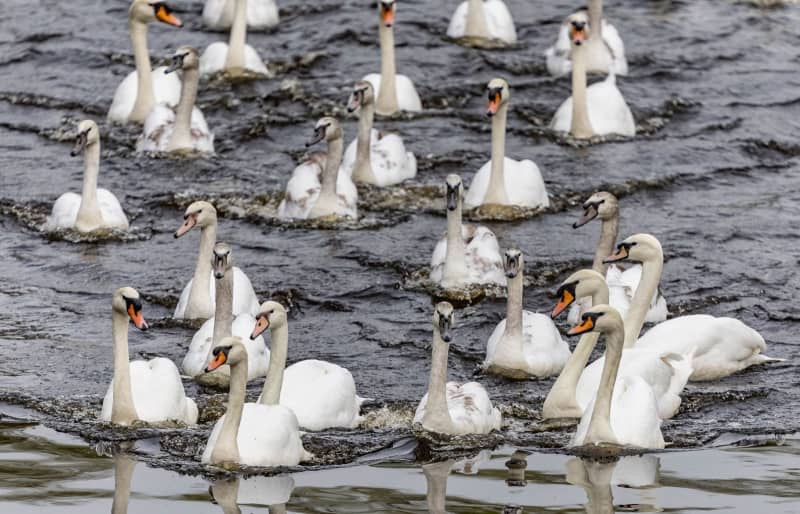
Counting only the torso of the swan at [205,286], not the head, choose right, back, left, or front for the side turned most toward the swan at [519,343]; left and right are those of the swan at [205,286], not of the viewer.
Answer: left

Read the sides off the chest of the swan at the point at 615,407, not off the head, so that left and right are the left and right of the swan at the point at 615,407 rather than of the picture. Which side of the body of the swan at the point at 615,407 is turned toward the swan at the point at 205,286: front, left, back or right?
right

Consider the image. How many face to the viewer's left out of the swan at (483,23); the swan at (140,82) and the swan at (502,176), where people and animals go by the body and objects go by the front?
0

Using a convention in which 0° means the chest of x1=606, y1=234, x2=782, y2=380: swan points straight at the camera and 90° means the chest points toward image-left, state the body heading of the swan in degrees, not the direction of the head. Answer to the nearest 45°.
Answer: approximately 90°

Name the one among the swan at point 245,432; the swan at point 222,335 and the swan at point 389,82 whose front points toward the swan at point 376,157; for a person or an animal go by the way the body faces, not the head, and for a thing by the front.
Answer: the swan at point 389,82

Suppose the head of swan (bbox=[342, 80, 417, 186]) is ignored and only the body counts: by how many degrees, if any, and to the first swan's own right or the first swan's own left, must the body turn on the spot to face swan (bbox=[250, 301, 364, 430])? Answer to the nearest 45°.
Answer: approximately 45° to the first swan's own left

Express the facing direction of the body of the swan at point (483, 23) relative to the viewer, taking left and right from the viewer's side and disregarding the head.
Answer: facing the viewer

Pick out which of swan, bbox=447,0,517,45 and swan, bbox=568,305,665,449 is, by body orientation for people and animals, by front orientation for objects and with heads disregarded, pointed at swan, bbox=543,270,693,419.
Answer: swan, bbox=447,0,517,45

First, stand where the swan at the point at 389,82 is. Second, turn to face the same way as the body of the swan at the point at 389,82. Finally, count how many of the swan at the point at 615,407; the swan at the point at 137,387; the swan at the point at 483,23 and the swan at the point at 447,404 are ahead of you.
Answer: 3

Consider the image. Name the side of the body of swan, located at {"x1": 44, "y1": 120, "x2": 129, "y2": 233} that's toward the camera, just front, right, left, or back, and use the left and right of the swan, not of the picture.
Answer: front

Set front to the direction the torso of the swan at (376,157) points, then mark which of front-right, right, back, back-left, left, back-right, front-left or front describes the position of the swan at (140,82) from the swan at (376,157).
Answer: right

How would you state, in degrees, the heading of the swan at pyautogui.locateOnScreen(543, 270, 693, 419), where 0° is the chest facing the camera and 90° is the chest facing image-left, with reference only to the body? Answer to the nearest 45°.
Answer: approximately 45°

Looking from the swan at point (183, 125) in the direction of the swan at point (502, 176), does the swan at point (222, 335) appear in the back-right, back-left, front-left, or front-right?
front-right

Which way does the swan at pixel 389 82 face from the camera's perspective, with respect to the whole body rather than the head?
toward the camera

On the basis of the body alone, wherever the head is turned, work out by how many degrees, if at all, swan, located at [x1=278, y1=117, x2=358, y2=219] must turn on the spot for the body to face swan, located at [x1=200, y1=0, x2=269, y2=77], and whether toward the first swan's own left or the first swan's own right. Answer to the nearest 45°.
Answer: approximately 180°

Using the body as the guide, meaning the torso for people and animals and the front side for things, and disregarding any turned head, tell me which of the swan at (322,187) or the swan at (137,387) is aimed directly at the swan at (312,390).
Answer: the swan at (322,187)

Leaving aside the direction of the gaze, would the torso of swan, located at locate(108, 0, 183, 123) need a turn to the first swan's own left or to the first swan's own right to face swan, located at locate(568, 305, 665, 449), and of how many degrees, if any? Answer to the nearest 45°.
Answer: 0° — it already faces it
